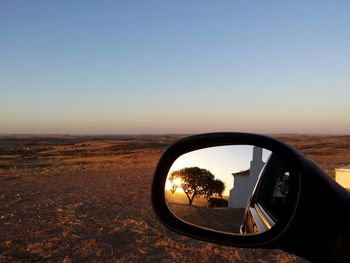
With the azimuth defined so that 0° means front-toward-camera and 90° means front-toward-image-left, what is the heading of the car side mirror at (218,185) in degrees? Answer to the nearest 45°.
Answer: approximately 0°
